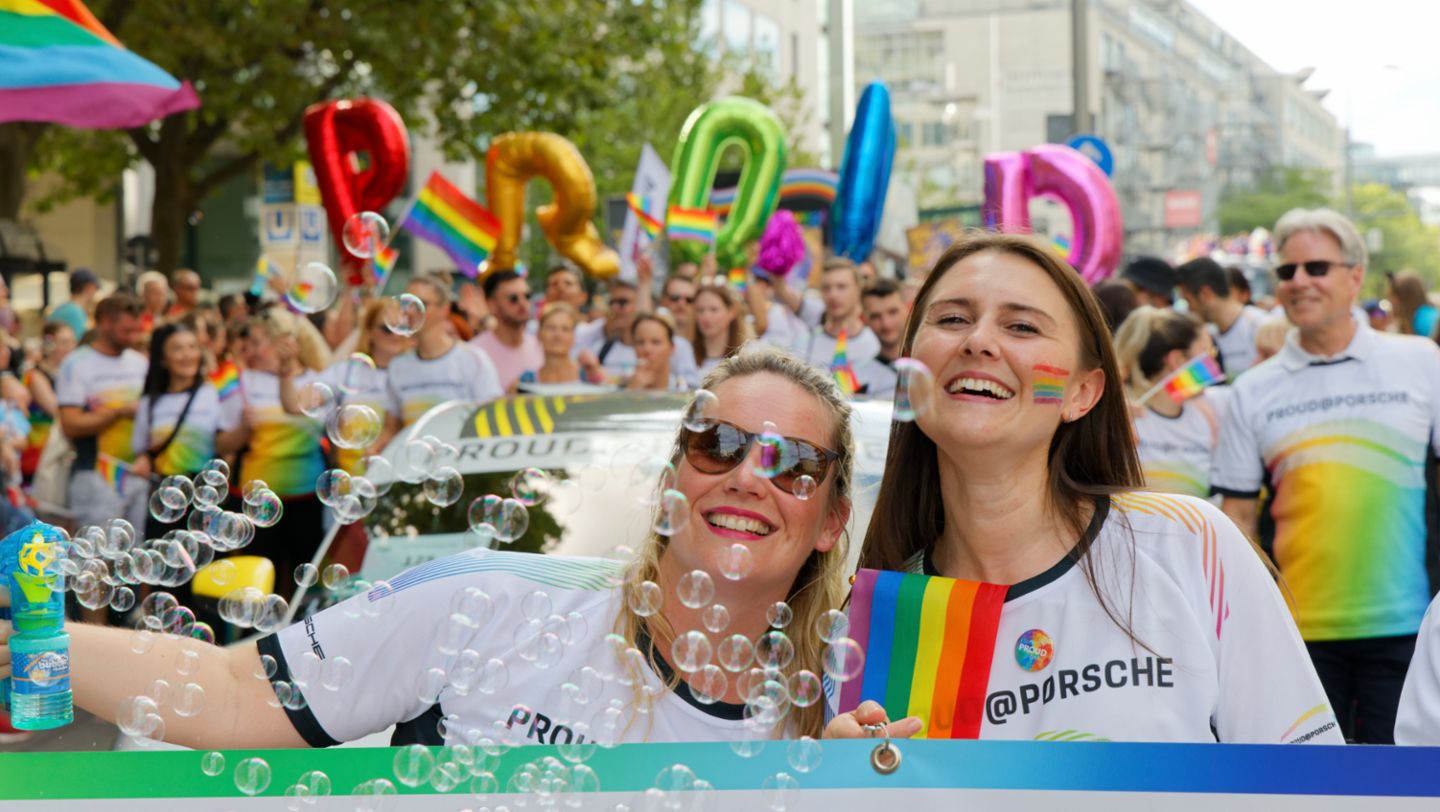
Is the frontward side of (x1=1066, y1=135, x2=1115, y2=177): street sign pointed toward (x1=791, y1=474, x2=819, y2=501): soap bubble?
yes

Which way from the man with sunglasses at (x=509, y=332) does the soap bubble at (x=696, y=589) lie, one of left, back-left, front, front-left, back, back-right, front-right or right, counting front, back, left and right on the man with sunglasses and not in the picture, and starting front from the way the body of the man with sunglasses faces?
front-right

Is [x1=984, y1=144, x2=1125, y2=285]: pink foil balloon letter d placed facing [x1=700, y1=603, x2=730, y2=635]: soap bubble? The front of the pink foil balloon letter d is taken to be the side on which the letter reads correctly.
yes

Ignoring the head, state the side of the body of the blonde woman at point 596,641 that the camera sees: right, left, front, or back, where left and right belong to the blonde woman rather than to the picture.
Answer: front

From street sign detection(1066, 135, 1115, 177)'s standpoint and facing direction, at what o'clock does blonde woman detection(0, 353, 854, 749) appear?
The blonde woman is roughly at 12 o'clock from the street sign.

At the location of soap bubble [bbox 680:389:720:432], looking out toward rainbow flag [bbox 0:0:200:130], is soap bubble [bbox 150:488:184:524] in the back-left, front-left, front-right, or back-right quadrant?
front-left

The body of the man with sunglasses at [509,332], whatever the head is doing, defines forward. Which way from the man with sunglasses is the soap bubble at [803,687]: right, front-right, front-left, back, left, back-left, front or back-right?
front-right

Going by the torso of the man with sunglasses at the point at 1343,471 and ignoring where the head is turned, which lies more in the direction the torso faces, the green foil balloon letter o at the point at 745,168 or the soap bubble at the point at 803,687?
the soap bubble

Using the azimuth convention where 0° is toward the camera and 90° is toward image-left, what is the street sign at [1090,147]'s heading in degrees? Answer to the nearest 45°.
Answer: approximately 0°

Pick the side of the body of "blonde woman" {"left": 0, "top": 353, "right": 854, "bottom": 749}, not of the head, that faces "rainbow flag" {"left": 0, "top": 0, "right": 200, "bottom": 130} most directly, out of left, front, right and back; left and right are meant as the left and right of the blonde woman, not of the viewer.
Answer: back

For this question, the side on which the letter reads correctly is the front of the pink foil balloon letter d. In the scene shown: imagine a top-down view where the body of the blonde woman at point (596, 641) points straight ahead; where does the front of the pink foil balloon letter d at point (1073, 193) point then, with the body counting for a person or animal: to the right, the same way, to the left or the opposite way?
the same way

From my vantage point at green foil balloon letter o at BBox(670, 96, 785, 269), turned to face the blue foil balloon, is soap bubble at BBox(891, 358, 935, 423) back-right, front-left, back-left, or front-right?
front-right

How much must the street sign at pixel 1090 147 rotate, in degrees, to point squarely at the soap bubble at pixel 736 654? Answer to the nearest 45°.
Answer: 0° — it already faces it

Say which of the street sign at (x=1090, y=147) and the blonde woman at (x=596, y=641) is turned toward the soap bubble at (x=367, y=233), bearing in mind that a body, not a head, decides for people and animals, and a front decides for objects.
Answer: the street sign

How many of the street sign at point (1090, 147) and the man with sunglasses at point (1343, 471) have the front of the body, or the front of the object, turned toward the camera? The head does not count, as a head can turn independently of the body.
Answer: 2

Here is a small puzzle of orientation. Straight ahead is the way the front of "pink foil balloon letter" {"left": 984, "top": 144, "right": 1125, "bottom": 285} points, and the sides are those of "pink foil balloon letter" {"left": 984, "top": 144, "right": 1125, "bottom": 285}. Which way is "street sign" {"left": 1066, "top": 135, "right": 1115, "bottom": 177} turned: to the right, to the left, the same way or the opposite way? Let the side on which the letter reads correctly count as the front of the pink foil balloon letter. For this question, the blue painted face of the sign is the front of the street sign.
the same way

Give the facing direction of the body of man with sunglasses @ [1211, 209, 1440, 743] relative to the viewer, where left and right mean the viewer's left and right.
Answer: facing the viewer

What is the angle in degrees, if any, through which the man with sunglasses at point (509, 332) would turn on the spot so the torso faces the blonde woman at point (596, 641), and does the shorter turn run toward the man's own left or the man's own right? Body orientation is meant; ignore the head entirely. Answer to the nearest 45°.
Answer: approximately 45° to the man's own right
